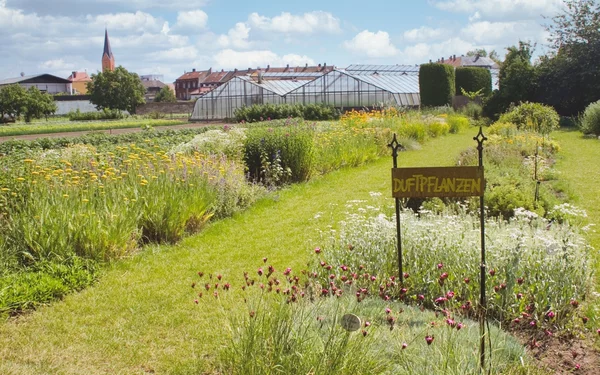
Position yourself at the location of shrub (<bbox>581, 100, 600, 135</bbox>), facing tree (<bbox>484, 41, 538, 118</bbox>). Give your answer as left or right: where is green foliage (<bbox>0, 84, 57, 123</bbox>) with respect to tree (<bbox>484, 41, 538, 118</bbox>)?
left

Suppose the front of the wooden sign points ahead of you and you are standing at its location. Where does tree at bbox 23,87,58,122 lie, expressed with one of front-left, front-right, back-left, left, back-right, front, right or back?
back-right

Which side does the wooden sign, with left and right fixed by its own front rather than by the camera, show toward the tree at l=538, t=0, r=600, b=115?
back

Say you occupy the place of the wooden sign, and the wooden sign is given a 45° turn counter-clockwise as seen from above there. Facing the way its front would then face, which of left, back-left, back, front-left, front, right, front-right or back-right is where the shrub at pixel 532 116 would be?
back-left

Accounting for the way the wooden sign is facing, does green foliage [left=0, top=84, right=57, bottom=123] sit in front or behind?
behind

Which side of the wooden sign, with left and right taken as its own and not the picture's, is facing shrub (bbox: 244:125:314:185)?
back

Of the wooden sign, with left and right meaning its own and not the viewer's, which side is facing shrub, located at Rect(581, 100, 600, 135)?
back

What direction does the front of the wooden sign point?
toward the camera

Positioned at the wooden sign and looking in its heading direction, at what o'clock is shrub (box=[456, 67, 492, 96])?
The shrub is roughly at 6 o'clock from the wooden sign.

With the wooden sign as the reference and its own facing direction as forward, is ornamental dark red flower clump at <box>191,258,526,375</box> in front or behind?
in front

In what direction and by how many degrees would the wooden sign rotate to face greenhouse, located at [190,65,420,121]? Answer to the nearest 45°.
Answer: approximately 180°

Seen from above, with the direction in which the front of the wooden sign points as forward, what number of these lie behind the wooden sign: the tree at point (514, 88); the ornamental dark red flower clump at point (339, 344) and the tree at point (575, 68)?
2

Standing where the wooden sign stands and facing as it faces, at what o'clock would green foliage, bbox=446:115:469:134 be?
The green foliage is roughly at 6 o'clock from the wooden sign.
